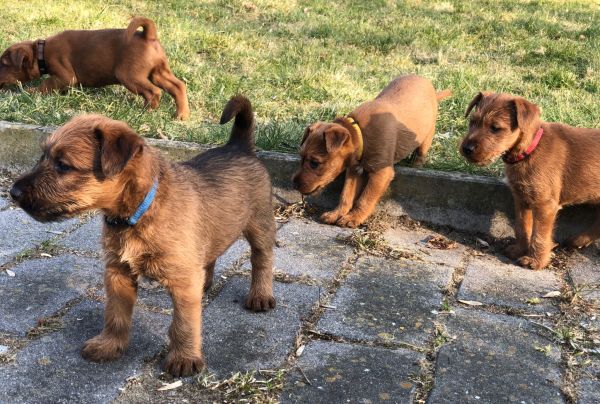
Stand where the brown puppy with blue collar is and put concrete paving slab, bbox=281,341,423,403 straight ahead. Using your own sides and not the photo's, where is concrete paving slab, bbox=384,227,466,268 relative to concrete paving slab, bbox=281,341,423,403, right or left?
left

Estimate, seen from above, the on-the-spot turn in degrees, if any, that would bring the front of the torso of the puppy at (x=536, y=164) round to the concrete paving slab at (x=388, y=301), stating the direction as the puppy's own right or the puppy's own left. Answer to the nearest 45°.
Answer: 0° — it already faces it

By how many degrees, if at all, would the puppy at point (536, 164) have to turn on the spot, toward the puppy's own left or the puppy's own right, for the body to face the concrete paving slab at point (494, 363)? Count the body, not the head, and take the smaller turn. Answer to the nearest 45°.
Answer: approximately 45° to the puppy's own left

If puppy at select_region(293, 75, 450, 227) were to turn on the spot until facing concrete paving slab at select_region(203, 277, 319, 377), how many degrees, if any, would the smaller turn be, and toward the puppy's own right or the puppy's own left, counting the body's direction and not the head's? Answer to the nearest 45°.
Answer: approximately 45° to the puppy's own left

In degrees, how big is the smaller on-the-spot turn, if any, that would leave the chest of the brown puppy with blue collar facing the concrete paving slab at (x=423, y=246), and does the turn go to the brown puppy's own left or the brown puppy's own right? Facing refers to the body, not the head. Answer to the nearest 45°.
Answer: approximately 180°

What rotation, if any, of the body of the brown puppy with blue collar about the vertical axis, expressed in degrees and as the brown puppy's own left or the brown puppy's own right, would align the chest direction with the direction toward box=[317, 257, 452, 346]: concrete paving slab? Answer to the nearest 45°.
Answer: approximately 135° to the brown puppy's own left

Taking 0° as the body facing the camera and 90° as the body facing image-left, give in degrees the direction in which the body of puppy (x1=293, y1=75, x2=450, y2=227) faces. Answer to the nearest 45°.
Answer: approximately 45°

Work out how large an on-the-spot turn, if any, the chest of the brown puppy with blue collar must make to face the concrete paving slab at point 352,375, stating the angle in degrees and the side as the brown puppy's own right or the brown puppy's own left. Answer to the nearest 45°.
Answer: approximately 90° to the brown puppy's own left

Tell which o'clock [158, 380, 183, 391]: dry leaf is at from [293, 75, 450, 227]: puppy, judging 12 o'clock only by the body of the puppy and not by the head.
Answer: The dry leaf is roughly at 11 o'clock from the puppy.

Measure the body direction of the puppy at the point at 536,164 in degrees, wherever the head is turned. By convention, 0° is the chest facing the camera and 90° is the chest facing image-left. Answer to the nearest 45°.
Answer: approximately 45°

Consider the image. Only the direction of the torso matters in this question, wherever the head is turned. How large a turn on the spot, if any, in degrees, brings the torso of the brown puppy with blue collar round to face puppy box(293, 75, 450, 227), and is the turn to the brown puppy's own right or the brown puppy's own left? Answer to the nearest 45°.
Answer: approximately 180°
